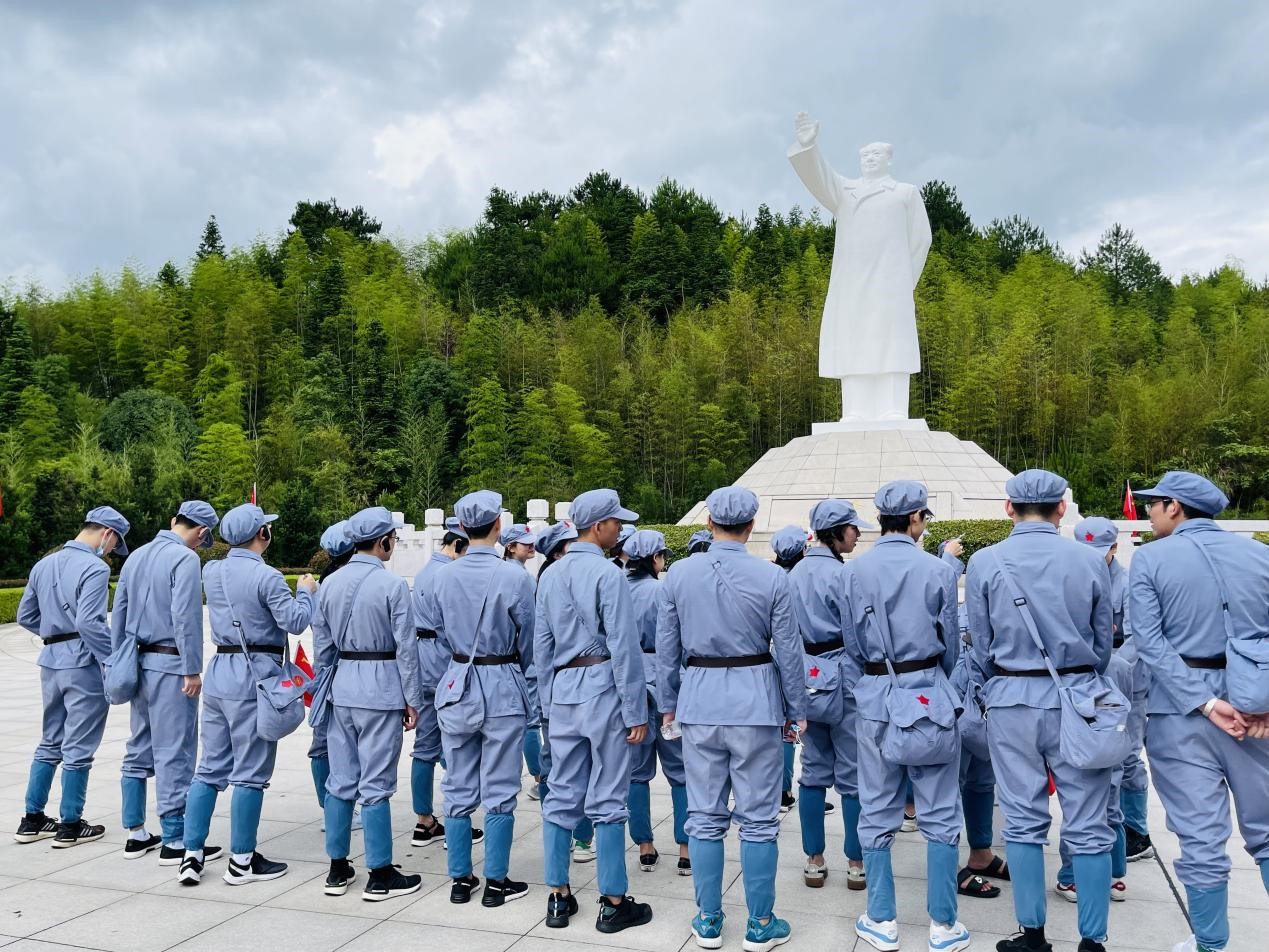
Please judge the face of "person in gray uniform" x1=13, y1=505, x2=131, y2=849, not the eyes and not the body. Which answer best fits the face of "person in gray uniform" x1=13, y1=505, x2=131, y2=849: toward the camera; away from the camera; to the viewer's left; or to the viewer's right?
to the viewer's right

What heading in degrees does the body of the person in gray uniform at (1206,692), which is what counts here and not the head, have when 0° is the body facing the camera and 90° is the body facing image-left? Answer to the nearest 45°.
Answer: approximately 135°

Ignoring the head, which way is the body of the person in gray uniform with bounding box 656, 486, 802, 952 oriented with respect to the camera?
away from the camera

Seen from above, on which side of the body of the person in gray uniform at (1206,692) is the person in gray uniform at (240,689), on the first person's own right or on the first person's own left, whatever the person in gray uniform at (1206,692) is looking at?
on the first person's own left

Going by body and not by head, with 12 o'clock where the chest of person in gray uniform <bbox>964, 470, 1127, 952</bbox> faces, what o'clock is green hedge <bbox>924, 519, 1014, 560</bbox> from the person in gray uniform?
The green hedge is roughly at 12 o'clock from the person in gray uniform.

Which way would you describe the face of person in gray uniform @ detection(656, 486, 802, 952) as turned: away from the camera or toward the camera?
away from the camera

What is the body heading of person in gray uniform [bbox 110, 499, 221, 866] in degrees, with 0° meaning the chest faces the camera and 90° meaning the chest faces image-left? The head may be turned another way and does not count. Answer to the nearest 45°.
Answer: approximately 225°

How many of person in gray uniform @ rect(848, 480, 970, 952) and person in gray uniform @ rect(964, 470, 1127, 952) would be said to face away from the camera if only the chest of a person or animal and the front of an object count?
2

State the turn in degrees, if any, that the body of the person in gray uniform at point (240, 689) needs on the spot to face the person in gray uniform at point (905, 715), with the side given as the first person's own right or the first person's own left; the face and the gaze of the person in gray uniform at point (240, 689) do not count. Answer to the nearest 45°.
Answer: approximately 90° to the first person's own right

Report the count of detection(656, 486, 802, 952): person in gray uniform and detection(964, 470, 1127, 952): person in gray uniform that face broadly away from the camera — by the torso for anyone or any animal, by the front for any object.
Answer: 2

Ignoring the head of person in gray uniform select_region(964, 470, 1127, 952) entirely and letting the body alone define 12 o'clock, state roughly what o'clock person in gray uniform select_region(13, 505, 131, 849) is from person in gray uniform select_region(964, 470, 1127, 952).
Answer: person in gray uniform select_region(13, 505, 131, 849) is roughly at 9 o'clock from person in gray uniform select_region(964, 470, 1127, 952).

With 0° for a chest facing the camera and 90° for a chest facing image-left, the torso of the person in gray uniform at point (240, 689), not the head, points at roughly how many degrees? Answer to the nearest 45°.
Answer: approximately 225°

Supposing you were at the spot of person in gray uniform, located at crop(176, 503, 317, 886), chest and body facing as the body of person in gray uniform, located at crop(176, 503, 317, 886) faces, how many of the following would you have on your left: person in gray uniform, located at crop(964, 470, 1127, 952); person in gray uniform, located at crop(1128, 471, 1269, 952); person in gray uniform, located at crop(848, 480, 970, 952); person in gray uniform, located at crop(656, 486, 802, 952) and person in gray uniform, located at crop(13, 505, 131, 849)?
1

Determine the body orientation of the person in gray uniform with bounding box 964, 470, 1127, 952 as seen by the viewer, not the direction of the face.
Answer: away from the camera

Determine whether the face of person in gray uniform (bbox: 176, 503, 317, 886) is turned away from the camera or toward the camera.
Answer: away from the camera

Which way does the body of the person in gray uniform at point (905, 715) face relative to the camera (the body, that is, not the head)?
away from the camera
